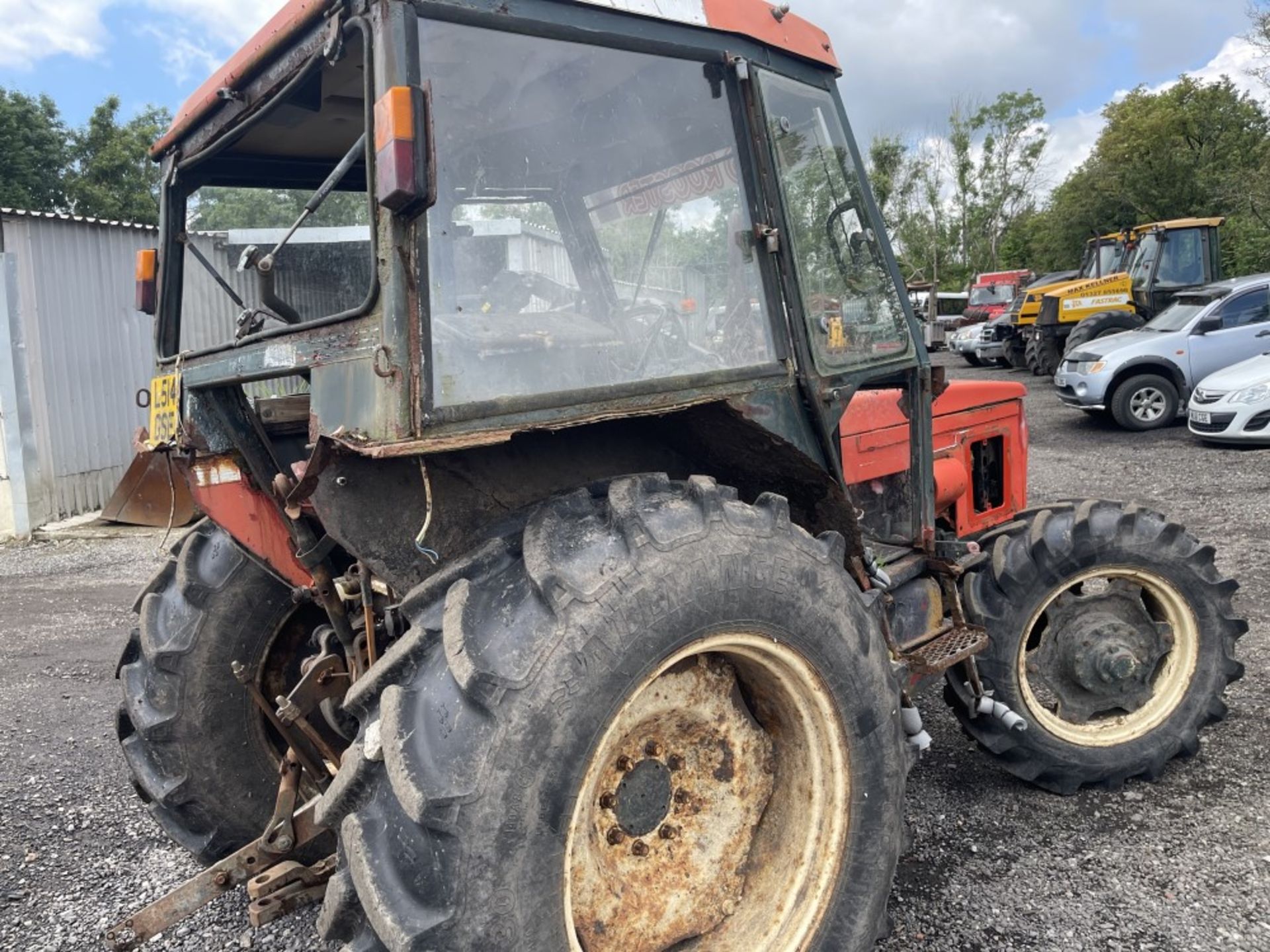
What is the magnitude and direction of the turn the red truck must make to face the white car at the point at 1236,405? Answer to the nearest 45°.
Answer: approximately 45° to its left

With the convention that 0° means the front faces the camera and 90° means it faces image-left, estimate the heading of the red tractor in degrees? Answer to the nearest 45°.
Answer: approximately 225°

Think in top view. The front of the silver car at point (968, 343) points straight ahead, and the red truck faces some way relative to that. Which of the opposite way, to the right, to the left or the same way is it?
the same way

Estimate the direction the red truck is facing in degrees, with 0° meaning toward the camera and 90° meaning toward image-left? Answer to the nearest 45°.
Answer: approximately 45°

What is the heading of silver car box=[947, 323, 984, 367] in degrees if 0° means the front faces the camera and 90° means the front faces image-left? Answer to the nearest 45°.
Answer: approximately 45°

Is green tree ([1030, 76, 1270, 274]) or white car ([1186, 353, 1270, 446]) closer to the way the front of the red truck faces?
the white car

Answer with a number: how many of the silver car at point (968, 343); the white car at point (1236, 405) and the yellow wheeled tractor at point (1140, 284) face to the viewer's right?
0

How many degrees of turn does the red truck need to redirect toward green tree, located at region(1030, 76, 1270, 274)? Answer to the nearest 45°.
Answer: approximately 180°

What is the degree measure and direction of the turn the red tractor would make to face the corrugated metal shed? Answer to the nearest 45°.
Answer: approximately 90° to its left
